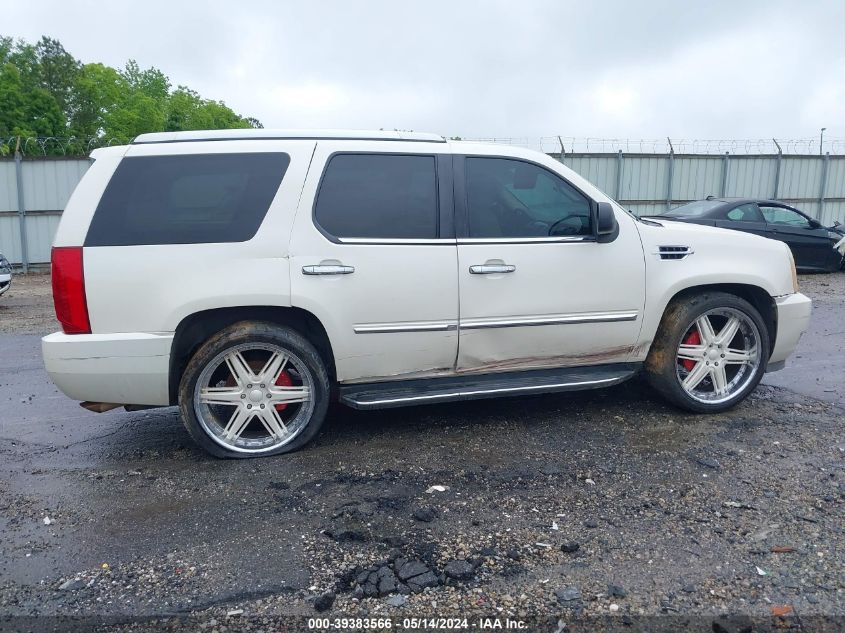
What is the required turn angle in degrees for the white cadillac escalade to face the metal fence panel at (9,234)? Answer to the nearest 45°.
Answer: approximately 135° to its left

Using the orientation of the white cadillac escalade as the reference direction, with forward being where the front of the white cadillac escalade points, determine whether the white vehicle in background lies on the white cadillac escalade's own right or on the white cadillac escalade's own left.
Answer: on the white cadillac escalade's own left

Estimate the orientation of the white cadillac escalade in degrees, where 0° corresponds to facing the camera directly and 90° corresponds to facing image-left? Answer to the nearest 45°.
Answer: approximately 270°

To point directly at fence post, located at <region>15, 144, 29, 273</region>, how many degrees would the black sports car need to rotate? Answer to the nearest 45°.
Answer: approximately 135° to its left

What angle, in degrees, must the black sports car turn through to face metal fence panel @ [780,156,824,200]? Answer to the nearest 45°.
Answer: approximately 45° to its left

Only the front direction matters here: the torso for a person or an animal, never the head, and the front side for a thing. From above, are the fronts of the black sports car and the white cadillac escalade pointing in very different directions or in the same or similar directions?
same or similar directions

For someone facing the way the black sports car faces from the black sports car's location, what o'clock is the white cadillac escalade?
The white cadillac escalade is roughly at 5 o'clock from the black sports car.

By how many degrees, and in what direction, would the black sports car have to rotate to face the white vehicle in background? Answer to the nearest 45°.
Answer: approximately 180°

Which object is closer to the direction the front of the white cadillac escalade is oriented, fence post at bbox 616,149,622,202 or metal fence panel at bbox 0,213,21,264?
the fence post

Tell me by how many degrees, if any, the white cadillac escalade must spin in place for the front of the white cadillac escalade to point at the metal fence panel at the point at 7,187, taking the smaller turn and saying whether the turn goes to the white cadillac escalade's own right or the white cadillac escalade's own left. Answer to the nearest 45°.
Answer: approximately 135° to the white cadillac escalade's own left

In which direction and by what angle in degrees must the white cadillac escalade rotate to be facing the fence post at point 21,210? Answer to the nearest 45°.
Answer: approximately 135° to its left

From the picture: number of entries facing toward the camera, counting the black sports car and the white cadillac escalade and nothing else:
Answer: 0

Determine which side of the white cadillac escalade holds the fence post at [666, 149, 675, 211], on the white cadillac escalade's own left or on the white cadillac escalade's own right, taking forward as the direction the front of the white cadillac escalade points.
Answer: on the white cadillac escalade's own left

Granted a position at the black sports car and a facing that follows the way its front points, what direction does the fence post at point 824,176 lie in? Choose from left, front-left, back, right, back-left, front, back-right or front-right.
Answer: front-left

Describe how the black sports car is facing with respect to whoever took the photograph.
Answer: facing away from the viewer and to the right of the viewer
